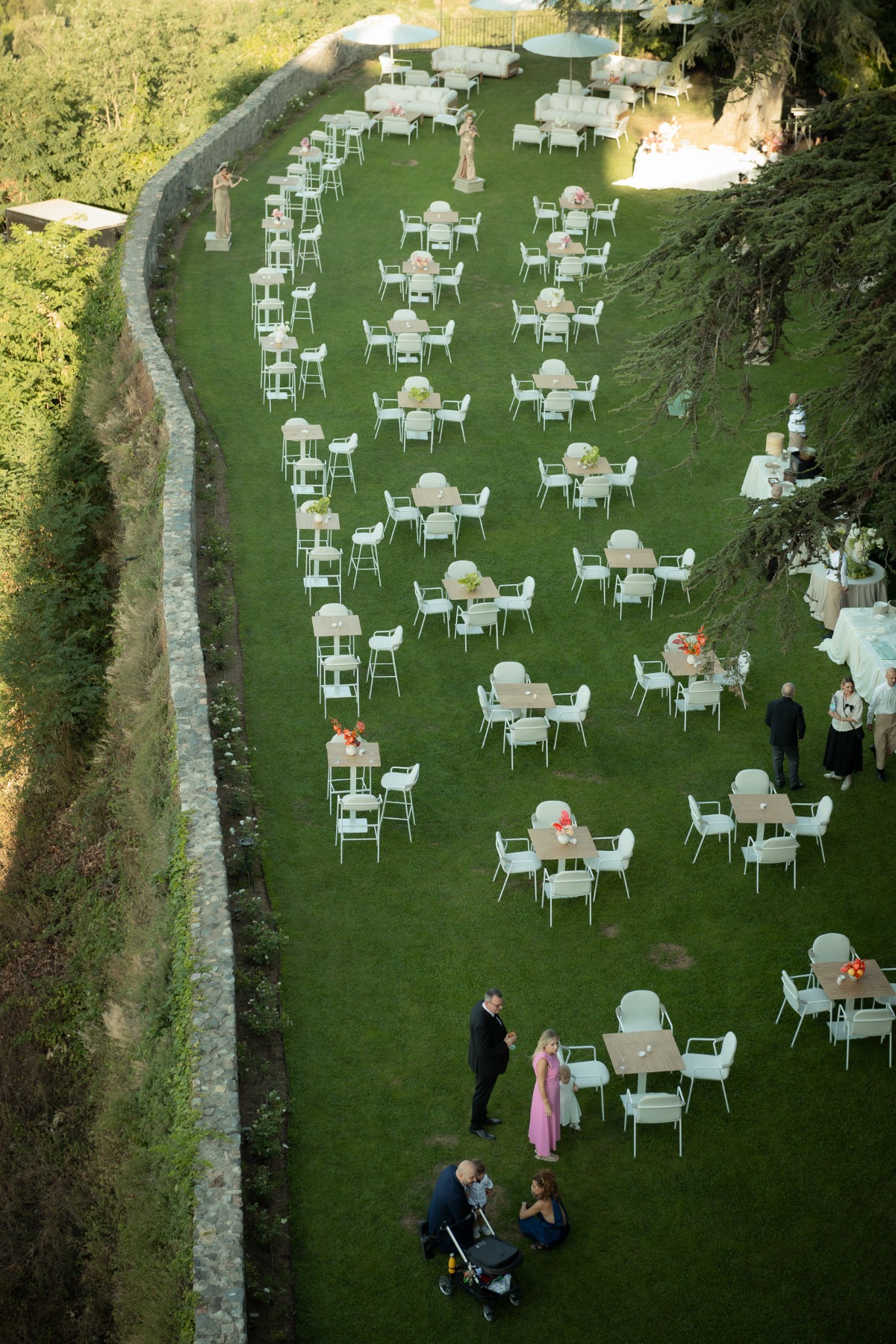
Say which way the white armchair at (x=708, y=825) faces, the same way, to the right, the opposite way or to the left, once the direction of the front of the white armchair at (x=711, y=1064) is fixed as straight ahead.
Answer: the opposite way

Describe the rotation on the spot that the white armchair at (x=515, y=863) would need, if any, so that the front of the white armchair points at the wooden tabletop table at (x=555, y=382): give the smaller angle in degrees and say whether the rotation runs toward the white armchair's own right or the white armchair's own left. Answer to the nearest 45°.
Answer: approximately 90° to the white armchair's own left

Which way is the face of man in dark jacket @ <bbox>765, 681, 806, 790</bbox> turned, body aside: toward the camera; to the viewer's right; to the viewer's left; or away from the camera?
away from the camera

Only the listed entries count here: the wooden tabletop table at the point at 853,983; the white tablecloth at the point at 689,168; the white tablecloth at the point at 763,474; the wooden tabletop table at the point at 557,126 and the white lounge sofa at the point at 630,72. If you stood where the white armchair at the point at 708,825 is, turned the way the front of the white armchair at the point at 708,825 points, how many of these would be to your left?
4

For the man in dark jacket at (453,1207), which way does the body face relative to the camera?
to the viewer's right

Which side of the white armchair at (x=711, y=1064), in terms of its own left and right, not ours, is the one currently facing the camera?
left

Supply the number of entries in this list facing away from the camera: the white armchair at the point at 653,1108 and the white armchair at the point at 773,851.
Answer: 2

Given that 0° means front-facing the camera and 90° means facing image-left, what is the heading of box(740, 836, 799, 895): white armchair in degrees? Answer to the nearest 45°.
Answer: approximately 180°

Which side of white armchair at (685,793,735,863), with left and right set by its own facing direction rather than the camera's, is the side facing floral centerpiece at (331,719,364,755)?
back

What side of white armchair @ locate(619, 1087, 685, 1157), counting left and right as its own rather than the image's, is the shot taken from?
back

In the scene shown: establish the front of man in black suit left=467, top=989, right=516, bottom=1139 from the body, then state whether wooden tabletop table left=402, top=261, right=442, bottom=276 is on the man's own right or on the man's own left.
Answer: on the man's own left

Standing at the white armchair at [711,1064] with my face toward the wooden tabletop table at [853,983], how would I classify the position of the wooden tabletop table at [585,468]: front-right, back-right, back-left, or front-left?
front-left

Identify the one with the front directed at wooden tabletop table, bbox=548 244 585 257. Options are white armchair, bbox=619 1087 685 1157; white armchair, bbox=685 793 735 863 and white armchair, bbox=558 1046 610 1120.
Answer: white armchair, bbox=619 1087 685 1157

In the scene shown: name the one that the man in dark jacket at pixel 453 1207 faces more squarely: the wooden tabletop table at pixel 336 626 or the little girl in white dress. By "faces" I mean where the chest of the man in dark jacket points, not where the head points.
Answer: the little girl in white dress

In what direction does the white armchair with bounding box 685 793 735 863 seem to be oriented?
to the viewer's right
